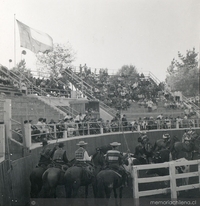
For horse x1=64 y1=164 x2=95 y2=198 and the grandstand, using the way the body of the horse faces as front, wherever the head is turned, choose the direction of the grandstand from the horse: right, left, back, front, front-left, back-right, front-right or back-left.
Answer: front-left

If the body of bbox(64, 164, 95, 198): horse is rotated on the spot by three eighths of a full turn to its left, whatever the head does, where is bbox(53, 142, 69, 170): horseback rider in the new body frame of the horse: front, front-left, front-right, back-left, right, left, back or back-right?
front-right

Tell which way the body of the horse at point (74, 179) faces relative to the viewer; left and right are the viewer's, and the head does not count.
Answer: facing away from the viewer and to the right of the viewer
